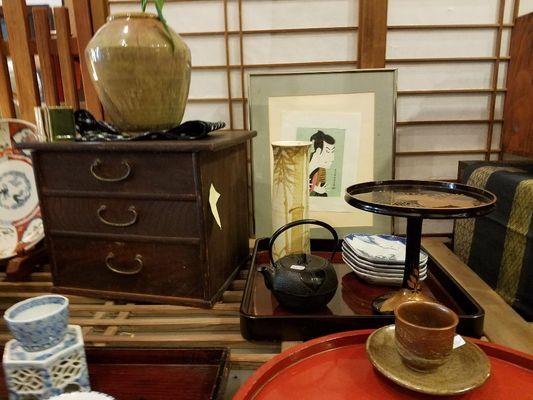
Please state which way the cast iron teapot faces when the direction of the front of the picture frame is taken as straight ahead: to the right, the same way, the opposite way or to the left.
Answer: to the right

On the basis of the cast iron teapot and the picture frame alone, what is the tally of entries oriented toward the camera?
1

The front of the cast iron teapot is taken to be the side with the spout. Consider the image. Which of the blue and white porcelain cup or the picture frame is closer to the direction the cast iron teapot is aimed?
the blue and white porcelain cup

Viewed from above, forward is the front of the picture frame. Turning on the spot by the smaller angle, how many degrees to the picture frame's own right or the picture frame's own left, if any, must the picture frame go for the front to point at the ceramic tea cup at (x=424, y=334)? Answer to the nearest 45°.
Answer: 0° — it already faces it

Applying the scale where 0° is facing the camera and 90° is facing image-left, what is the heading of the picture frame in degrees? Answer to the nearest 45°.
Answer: approximately 0°

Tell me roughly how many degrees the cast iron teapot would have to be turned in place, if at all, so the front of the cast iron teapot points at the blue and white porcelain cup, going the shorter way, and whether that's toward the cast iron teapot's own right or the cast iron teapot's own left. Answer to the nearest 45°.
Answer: approximately 45° to the cast iron teapot's own left

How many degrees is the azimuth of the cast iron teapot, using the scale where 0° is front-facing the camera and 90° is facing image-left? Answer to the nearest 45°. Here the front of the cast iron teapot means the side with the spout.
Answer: approximately 90°
